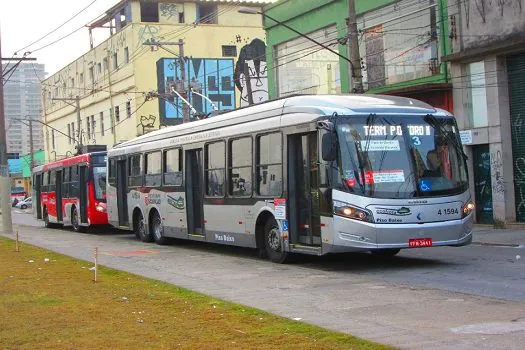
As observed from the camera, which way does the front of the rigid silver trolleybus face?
facing the viewer and to the right of the viewer

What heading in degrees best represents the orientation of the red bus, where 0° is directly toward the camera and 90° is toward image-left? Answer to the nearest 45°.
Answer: approximately 315°

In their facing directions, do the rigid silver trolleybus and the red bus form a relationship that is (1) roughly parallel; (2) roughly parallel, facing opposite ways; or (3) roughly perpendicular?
roughly parallel

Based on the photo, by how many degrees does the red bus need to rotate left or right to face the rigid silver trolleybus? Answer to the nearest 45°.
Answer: approximately 45° to its right

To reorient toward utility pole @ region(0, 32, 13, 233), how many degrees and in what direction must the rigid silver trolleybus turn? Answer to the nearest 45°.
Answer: approximately 180°

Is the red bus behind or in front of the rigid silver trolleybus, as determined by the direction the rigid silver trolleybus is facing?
behind

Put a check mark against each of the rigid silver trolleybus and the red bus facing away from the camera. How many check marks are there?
0
